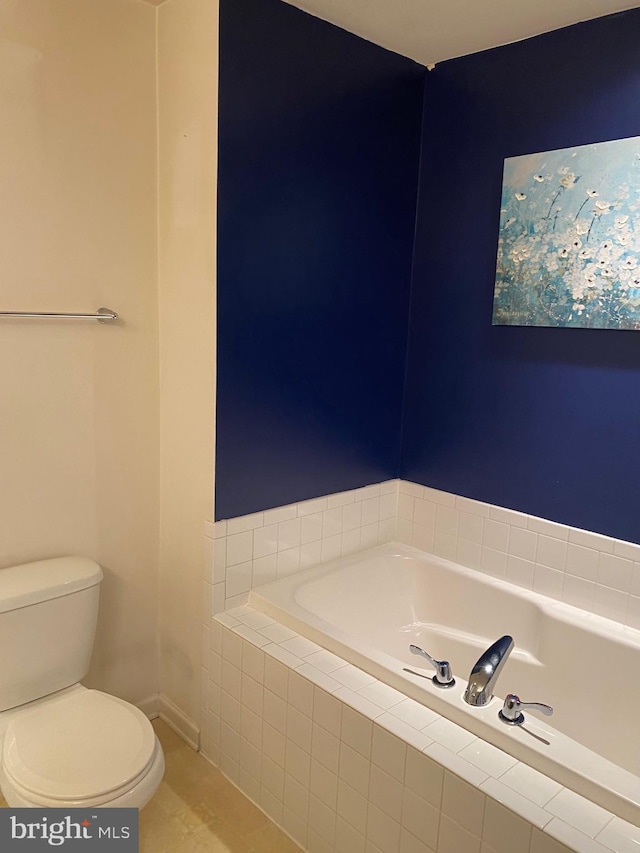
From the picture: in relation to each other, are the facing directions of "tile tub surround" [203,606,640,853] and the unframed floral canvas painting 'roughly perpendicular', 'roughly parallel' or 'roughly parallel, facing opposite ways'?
roughly parallel

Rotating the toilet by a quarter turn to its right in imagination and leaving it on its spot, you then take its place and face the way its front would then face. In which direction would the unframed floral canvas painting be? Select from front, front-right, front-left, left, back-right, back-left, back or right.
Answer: back-left

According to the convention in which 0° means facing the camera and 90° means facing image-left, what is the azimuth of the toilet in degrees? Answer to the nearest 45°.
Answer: approximately 315°

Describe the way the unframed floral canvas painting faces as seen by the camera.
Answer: facing the viewer and to the left of the viewer
